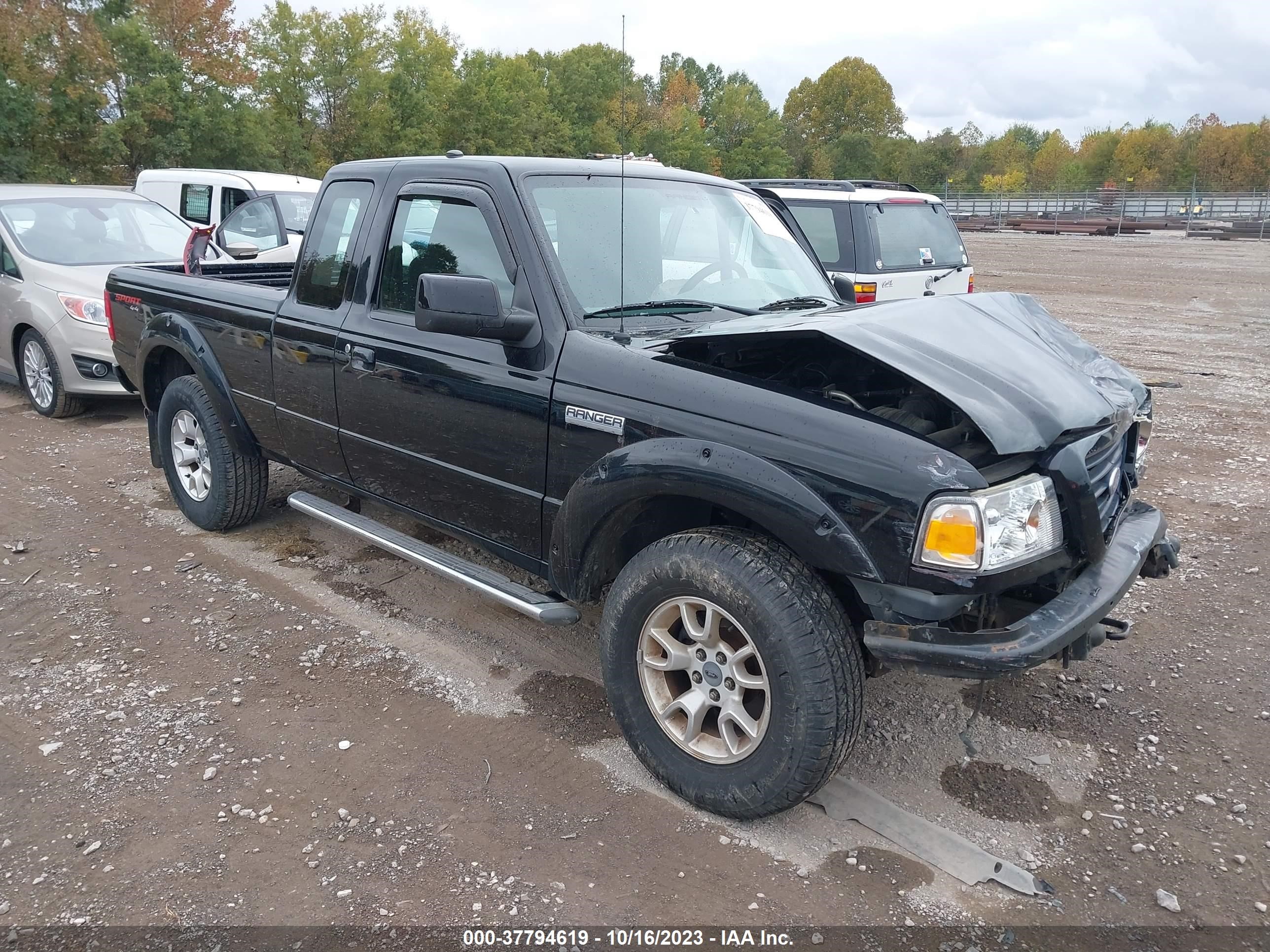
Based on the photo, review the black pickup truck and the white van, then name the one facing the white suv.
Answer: the white van

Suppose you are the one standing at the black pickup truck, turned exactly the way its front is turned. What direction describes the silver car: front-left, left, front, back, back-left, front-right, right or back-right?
back

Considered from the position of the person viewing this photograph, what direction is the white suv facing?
facing away from the viewer and to the left of the viewer

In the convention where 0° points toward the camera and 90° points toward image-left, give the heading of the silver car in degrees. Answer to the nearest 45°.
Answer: approximately 315°

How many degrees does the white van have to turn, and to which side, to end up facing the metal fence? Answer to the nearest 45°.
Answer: approximately 90° to its left

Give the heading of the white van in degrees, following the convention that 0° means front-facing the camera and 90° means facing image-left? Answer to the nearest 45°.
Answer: approximately 315°

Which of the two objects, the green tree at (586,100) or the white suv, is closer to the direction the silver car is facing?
the white suv

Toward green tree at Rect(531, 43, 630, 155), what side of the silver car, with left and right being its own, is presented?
left

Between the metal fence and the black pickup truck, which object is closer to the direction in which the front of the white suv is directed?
the metal fence
